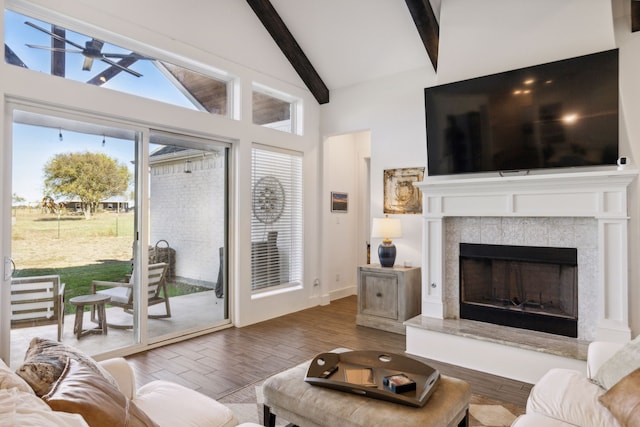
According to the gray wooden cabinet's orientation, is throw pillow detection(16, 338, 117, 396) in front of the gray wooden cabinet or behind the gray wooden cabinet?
in front

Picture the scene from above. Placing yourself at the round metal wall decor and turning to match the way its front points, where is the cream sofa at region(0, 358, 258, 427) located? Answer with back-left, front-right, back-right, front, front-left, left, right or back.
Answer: front-right

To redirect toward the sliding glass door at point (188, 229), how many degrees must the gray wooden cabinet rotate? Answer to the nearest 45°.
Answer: approximately 45° to its right

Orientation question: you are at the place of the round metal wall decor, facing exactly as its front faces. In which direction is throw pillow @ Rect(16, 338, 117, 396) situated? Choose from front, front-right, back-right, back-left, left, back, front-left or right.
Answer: front-right

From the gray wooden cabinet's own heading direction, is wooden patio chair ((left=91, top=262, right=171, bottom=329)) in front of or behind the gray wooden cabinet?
in front

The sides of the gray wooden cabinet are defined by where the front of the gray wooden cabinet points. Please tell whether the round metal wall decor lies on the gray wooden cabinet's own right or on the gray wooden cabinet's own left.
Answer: on the gray wooden cabinet's own right

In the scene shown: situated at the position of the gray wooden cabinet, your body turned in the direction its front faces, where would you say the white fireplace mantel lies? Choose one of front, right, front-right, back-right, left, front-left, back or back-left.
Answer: left

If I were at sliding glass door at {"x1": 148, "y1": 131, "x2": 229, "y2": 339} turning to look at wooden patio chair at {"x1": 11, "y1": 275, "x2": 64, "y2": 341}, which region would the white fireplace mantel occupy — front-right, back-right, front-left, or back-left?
back-left

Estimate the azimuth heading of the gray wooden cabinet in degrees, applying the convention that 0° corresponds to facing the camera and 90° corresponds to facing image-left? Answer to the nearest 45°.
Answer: approximately 45°

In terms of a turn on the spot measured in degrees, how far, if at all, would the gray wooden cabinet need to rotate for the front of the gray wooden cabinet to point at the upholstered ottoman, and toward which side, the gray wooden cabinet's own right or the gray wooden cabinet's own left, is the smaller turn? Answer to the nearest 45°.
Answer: approximately 45° to the gray wooden cabinet's own left
